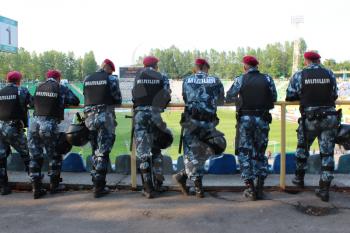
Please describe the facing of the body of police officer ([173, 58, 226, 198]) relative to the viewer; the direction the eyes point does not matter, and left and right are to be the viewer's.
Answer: facing away from the viewer

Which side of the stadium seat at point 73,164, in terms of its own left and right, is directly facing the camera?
back

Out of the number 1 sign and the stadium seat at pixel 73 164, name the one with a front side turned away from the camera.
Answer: the stadium seat

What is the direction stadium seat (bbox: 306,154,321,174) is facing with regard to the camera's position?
facing away from the viewer

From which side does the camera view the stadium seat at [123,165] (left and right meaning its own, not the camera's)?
back

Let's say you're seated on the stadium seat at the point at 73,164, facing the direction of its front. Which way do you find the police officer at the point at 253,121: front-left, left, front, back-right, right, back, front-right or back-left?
back-right

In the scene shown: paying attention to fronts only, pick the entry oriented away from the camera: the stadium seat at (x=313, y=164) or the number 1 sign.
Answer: the stadium seat

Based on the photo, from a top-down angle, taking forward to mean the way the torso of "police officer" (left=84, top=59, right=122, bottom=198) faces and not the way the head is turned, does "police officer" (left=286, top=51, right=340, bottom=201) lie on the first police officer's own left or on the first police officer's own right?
on the first police officer's own right

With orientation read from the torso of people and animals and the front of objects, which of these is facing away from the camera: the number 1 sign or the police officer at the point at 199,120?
the police officer

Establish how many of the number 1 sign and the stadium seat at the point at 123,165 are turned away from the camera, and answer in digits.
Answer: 1
